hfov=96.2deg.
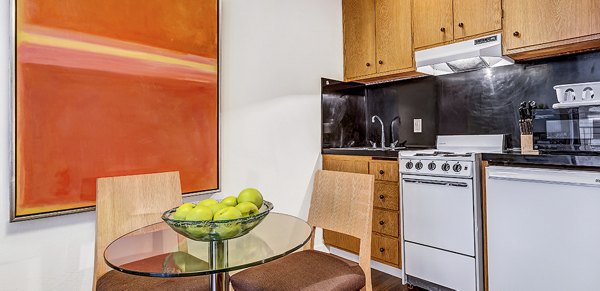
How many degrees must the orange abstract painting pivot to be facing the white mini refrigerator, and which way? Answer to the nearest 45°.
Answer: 0° — it already faces it

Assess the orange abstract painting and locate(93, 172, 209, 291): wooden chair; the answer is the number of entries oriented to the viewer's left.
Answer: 0

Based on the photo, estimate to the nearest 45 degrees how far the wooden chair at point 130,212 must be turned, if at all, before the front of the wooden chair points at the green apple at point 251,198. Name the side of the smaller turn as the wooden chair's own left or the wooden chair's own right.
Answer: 0° — it already faces it

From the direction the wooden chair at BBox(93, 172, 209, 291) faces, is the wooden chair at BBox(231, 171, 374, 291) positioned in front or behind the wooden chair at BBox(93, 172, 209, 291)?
in front

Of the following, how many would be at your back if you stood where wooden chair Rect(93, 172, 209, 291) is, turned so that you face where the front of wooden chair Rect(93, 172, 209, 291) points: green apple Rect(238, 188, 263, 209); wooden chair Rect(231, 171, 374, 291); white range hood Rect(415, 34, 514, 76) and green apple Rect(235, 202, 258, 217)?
0

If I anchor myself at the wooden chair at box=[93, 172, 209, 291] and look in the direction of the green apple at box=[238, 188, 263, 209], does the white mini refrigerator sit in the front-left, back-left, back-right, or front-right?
front-left

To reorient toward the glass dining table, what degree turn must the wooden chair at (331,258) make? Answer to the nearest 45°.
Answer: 0° — it already faces it

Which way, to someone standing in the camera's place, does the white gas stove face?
facing the viewer and to the left of the viewer

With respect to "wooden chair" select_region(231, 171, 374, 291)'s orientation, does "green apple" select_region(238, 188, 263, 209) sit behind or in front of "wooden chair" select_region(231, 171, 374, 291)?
in front

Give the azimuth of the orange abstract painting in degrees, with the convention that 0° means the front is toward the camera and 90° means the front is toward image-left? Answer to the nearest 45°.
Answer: approximately 315°

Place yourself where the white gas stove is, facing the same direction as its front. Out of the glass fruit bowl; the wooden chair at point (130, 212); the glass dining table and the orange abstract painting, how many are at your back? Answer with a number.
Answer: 0

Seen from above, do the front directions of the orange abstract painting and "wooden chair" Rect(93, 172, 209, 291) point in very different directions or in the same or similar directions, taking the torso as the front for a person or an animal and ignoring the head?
same or similar directions

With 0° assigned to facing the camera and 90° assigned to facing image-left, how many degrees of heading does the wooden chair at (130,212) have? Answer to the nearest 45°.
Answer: approximately 315°

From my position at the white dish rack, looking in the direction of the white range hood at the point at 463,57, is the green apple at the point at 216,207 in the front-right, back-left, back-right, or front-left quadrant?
front-left

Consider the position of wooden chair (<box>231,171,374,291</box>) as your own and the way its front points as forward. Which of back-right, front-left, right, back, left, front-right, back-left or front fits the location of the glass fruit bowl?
front

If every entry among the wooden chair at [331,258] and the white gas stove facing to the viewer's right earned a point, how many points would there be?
0

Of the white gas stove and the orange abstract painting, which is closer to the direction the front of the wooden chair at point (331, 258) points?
the orange abstract painting
